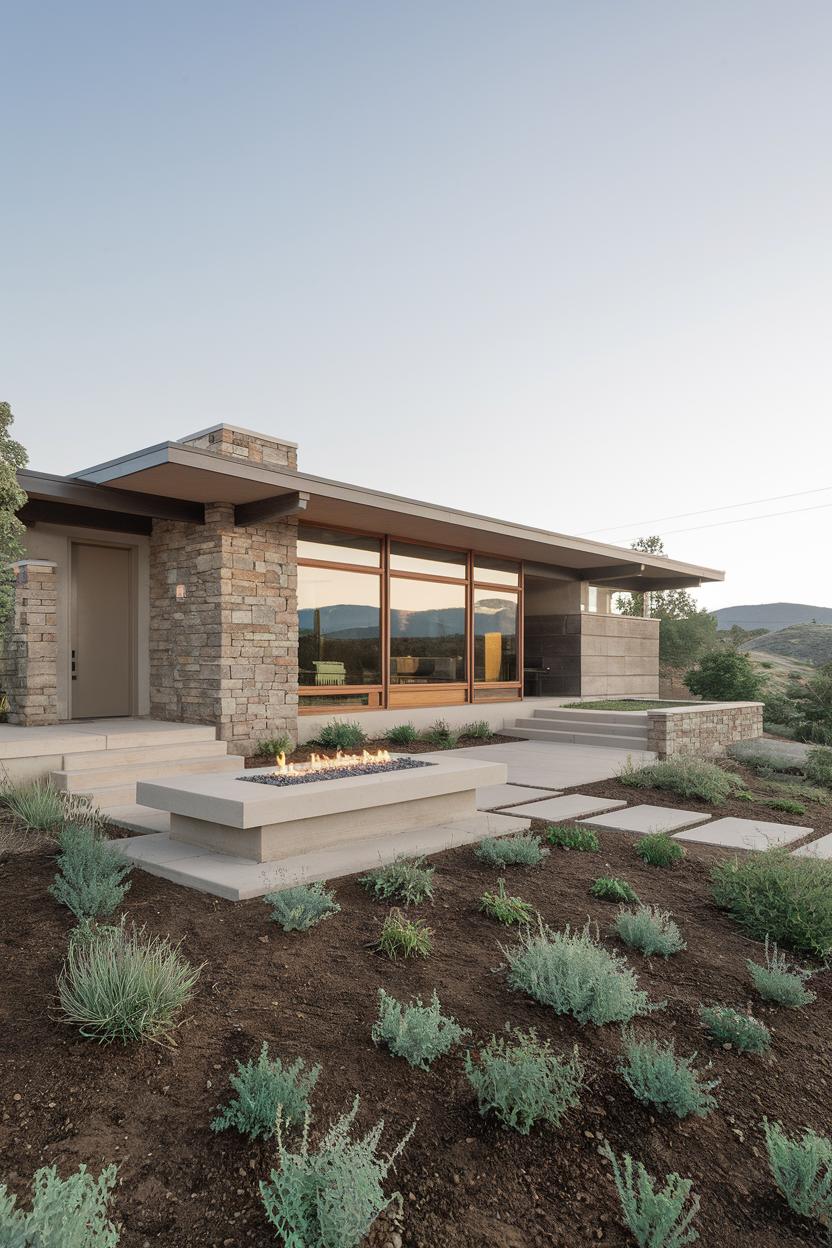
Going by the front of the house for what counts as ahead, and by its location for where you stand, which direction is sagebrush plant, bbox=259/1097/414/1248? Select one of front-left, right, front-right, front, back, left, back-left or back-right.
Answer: front-right

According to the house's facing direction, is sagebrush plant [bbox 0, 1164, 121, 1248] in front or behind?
in front

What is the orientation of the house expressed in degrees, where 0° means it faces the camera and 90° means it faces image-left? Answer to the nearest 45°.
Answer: approximately 315°

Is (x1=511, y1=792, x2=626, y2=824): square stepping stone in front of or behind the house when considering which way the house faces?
in front

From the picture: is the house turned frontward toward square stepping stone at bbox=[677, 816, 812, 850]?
yes

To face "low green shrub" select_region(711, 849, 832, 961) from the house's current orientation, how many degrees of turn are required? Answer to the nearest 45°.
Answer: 0° — it already faces it

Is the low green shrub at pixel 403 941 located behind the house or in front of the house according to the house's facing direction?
in front
